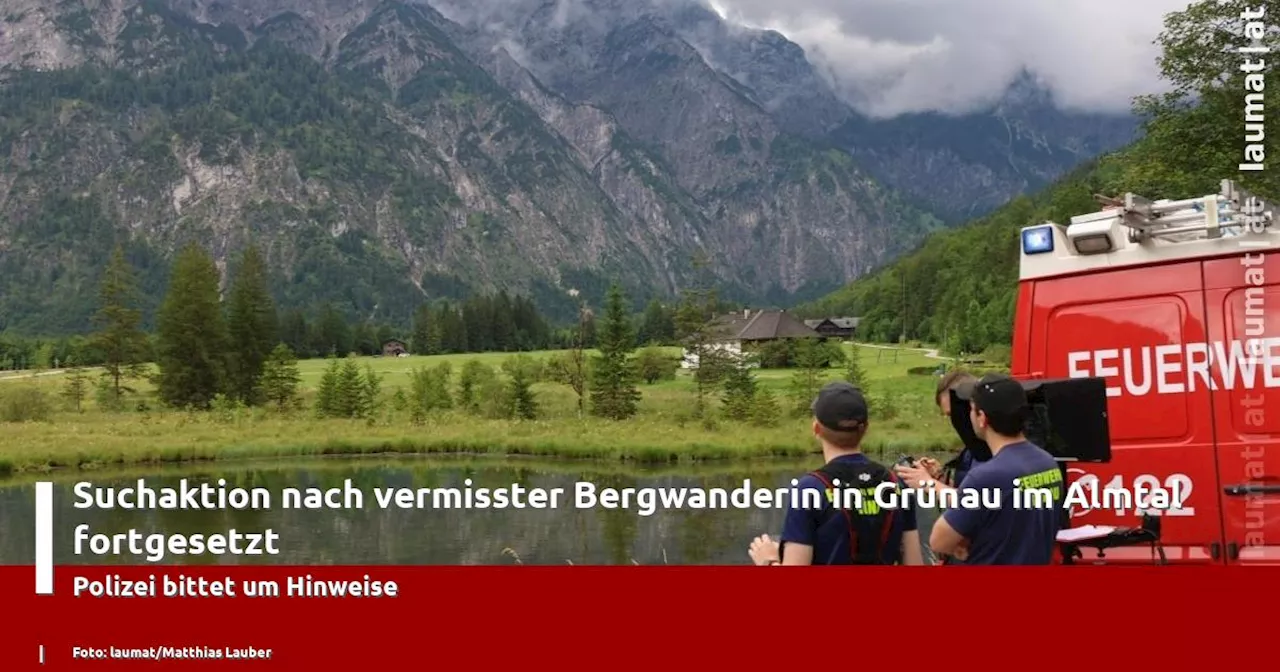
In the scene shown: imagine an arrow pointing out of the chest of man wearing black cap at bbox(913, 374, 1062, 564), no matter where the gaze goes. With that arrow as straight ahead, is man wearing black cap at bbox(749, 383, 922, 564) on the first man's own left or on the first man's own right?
on the first man's own left

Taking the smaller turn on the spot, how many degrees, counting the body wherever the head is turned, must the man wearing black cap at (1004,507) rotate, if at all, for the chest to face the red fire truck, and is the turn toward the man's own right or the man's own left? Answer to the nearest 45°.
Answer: approximately 90° to the man's own right

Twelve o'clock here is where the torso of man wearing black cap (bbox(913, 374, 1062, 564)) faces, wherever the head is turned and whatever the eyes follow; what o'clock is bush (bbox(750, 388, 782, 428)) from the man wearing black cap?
The bush is roughly at 1 o'clock from the man wearing black cap.

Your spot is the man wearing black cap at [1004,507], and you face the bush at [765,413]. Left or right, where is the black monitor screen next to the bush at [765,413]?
right

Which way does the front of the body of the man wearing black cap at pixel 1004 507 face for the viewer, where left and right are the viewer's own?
facing away from the viewer and to the left of the viewer

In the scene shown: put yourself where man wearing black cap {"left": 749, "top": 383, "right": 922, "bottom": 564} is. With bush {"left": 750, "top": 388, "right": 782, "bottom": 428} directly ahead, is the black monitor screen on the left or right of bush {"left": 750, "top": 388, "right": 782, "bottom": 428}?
right

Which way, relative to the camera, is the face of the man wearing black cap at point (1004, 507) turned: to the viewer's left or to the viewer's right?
to the viewer's left

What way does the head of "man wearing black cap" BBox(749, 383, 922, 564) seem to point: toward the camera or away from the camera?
away from the camera

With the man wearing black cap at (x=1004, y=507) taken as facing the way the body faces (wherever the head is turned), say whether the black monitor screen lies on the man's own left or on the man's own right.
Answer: on the man's own right

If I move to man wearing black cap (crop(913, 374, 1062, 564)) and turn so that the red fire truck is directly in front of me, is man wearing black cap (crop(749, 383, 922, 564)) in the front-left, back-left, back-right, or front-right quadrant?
back-left
